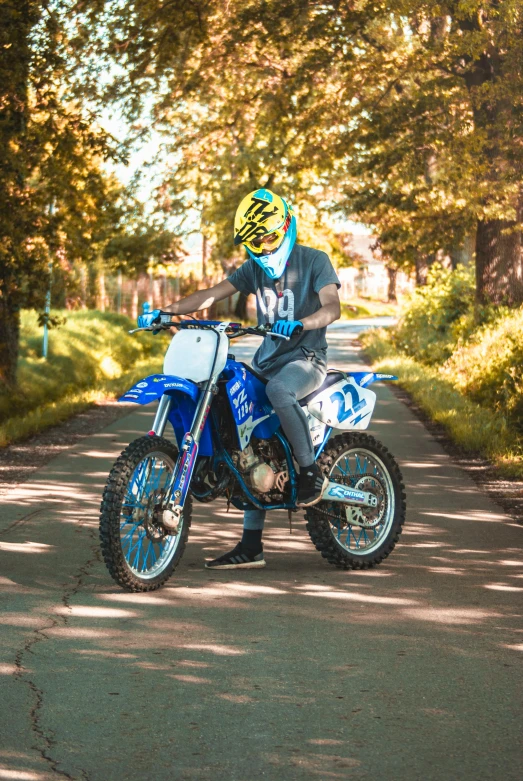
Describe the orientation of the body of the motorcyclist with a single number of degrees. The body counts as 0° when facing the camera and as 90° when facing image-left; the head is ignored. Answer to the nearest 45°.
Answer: approximately 45°

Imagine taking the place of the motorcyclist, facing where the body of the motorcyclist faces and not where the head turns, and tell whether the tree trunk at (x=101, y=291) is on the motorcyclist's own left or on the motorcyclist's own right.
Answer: on the motorcyclist's own right

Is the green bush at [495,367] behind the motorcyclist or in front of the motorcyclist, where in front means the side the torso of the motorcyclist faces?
behind

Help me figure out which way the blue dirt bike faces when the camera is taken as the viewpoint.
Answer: facing the viewer and to the left of the viewer

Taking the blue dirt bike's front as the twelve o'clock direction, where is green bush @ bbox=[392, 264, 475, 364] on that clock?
The green bush is roughly at 5 o'clock from the blue dirt bike.

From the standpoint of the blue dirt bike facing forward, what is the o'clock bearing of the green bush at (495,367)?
The green bush is roughly at 5 o'clock from the blue dirt bike.

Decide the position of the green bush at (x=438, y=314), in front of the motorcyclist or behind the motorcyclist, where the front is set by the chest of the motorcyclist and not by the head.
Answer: behind

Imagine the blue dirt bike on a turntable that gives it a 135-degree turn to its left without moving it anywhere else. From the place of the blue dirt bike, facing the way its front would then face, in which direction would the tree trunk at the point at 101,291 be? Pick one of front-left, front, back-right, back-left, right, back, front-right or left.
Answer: left
